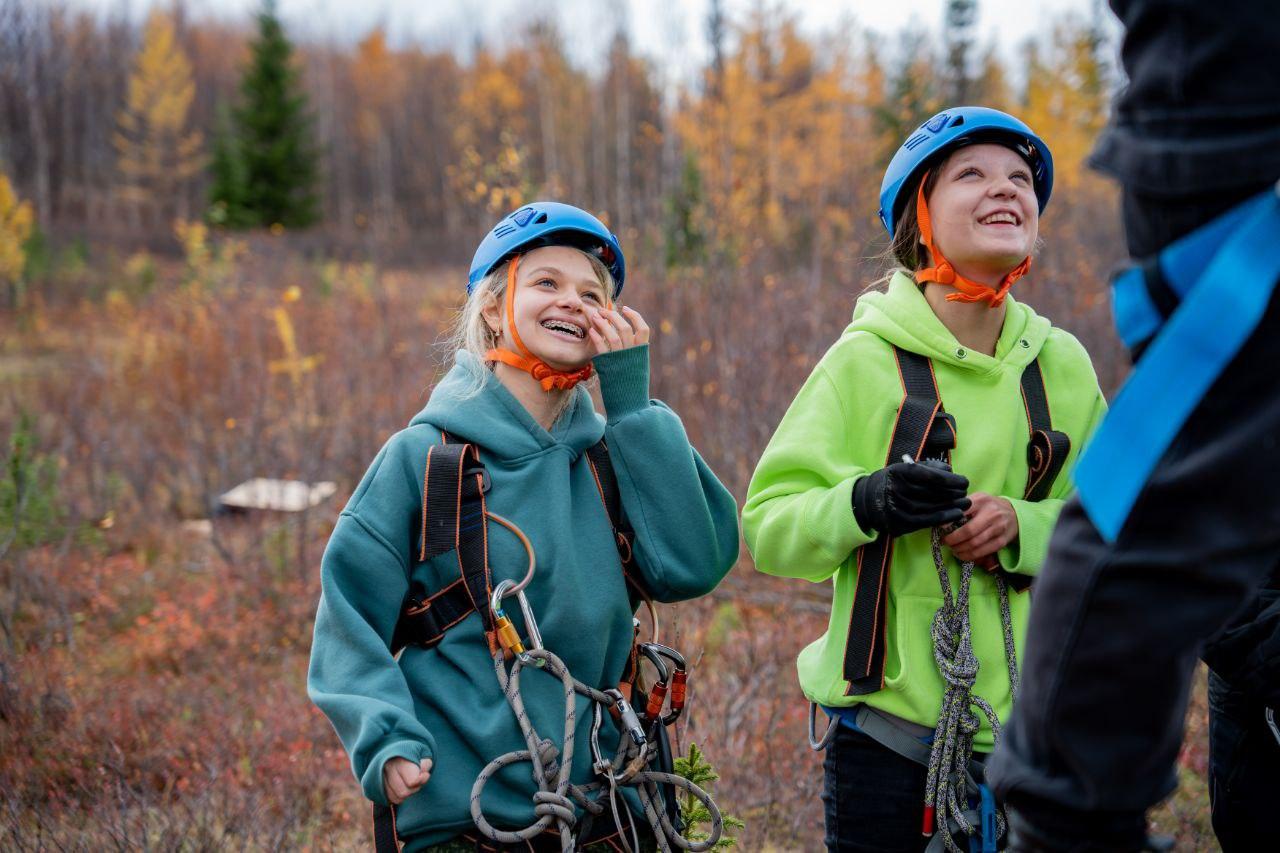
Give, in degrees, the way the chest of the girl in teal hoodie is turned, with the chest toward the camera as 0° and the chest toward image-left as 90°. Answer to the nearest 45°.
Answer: approximately 315°

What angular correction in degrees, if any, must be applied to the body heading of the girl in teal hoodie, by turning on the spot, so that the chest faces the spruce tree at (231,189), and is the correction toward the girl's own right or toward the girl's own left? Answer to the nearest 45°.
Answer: approximately 135° to the girl's own left

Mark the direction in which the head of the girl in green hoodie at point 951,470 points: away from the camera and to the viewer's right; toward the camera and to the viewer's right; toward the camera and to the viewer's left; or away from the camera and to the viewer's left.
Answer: toward the camera and to the viewer's right
